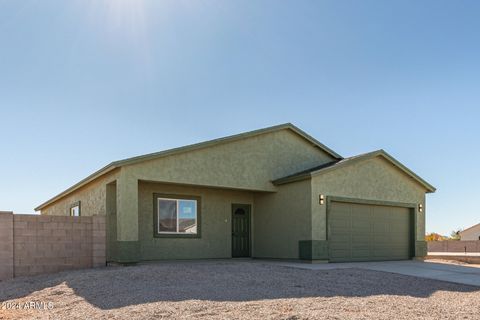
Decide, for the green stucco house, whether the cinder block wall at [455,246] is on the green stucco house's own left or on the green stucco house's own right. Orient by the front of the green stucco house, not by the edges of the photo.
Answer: on the green stucco house's own left

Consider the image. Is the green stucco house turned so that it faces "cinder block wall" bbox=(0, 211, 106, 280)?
no

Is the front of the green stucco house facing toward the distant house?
no

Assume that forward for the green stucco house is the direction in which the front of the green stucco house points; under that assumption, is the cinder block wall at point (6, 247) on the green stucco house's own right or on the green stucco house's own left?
on the green stucco house's own right

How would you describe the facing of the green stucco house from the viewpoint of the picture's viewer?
facing the viewer and to the right of the viewer
